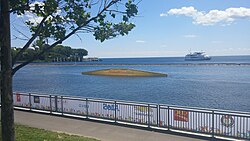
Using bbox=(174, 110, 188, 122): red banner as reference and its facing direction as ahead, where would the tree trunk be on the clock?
The tree trunk is roughly at 1 o'clock from the red banner.

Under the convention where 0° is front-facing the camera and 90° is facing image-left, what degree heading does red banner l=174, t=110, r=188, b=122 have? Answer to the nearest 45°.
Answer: approximately 0°
